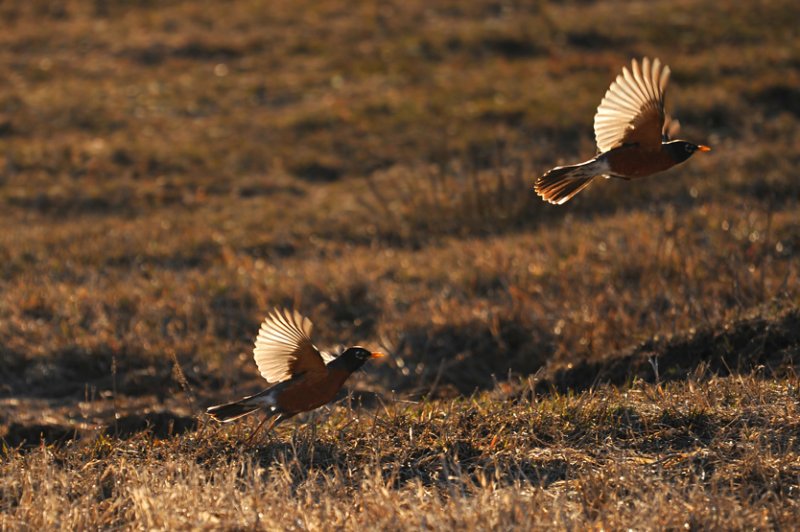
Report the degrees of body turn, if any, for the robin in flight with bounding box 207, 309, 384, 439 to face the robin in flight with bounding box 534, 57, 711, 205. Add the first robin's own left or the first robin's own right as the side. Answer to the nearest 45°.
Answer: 0° — it already faces it

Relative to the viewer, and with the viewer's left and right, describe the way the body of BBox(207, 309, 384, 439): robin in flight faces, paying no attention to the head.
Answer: facing to the right of the viewer

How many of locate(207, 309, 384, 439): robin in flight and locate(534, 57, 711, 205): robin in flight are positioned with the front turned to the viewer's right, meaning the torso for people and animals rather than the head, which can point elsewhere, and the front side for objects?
2

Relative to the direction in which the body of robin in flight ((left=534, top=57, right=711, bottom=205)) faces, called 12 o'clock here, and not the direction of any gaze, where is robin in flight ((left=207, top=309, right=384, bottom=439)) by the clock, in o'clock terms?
robin in flight ((left=207, top=309, right=384, bottom=439)) is roughly at 5 o'clock from robin in flight ((left=534, top=57, right=711, bottom=205)).

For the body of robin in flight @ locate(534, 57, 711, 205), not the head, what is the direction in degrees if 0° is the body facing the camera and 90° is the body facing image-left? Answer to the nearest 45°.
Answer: approximately 270°
